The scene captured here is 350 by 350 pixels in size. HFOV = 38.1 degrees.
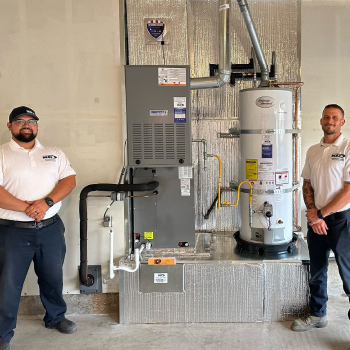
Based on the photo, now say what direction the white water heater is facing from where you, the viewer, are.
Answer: facing the viewer

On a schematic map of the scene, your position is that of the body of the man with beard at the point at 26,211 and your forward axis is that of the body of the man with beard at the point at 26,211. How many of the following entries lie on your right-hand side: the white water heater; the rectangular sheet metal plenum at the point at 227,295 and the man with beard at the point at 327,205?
0

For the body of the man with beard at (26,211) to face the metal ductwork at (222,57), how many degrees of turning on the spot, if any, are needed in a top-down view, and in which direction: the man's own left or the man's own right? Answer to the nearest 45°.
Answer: approximately 90° to the man's own left

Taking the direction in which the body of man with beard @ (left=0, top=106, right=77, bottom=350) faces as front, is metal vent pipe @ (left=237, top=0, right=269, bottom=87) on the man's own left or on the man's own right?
on the man's own left

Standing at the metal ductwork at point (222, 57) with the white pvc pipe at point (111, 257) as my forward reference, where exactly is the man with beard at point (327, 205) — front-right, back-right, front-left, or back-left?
back-left

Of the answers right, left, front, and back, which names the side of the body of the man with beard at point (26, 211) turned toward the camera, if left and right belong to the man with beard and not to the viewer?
front

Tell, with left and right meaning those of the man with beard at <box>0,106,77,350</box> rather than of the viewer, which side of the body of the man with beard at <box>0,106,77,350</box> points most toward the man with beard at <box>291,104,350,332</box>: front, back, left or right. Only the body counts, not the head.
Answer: left

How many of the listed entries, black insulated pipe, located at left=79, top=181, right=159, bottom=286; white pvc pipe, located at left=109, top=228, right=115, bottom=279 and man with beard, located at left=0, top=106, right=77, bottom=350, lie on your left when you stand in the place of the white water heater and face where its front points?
0

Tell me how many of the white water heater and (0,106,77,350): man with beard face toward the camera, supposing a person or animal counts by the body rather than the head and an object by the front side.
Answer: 2

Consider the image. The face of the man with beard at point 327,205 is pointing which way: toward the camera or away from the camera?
toward the camera

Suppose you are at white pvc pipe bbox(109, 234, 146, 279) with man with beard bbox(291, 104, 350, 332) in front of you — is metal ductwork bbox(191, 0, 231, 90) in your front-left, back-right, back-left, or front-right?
front-left

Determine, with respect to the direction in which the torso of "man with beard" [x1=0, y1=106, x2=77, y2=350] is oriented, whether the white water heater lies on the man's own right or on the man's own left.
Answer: on the man's own left

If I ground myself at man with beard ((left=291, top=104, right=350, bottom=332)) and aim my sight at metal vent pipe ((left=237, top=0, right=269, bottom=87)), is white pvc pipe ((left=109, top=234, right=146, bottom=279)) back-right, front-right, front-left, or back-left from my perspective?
front-left
